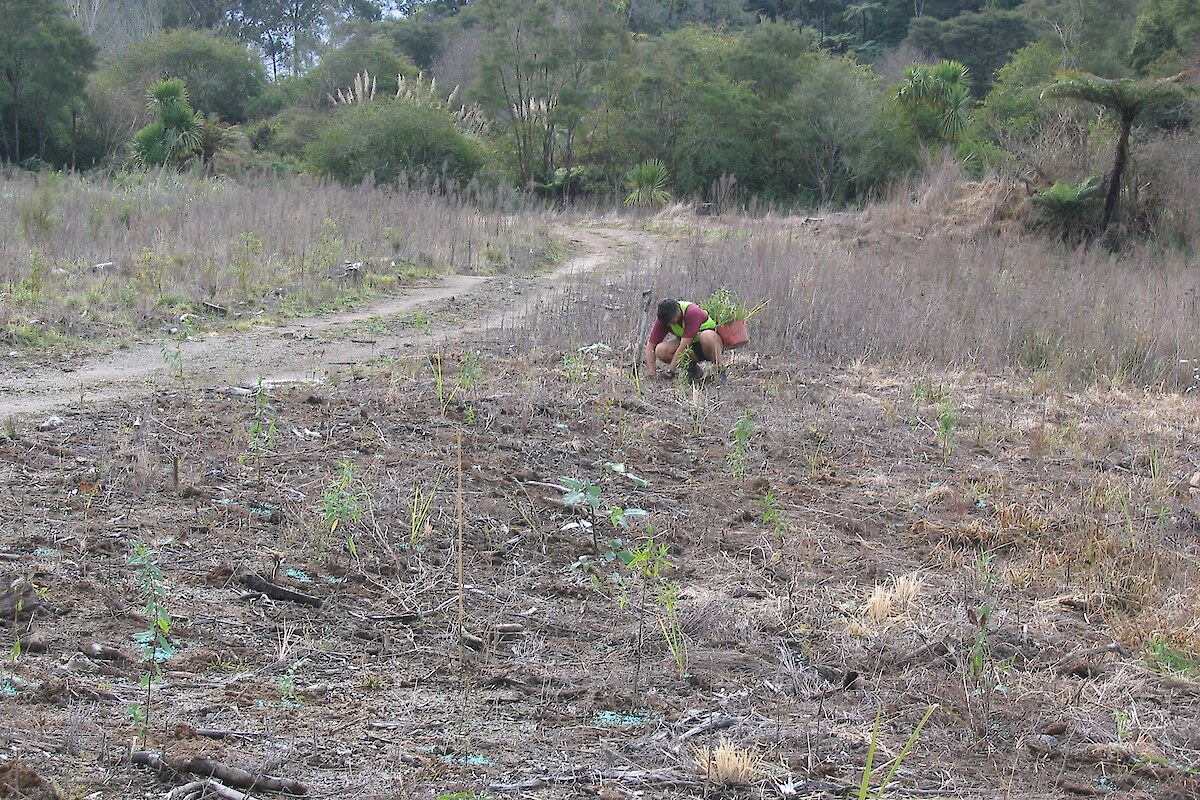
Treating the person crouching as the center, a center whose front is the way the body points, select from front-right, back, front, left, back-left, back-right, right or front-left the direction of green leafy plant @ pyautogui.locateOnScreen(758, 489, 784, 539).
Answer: front-left

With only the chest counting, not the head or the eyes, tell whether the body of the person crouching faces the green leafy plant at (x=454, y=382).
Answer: yes

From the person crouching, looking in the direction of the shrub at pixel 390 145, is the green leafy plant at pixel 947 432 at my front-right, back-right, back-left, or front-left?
back-right

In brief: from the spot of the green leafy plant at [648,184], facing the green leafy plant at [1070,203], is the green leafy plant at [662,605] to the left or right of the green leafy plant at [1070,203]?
right

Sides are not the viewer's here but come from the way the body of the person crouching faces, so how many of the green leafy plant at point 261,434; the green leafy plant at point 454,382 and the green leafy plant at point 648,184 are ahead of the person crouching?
2

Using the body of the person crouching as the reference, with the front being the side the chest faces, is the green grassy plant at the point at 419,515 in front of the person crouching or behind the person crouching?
in front

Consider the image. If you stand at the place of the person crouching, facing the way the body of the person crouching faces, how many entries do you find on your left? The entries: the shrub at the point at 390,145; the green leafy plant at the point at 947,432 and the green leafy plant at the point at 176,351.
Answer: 1

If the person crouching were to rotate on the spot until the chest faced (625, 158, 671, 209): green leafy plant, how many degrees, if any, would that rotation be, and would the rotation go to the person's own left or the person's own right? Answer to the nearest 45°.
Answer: approximately 135° to the person's own right

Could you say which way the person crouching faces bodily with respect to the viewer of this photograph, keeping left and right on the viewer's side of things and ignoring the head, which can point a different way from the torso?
facing the viewer and to the left of the viewer

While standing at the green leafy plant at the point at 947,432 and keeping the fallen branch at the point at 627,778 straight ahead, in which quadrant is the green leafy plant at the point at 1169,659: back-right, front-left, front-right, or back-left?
front-left

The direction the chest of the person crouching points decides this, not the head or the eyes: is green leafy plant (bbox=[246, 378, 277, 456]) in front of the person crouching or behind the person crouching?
in front
